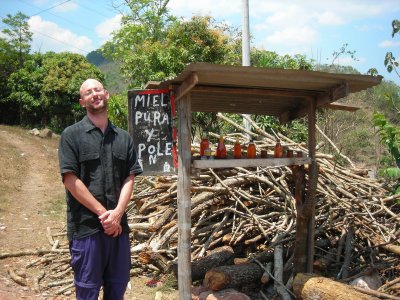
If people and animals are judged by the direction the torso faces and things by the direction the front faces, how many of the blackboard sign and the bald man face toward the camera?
2

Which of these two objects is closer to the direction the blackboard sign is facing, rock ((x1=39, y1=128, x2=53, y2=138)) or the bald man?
the bald man

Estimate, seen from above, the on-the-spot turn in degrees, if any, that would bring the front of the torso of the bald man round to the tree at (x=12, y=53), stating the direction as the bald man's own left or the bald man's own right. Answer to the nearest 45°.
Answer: approximately 180°

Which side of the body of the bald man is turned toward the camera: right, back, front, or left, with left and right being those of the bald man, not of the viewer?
front

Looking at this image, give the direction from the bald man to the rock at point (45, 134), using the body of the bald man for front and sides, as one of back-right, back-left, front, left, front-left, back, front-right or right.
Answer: back

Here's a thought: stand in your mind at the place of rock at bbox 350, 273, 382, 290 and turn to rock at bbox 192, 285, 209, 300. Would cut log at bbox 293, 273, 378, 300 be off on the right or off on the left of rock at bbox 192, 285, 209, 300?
left

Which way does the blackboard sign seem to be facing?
toward the camera

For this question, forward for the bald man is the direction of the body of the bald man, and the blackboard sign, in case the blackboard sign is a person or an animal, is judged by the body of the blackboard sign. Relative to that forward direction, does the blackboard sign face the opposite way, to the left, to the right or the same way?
the same way

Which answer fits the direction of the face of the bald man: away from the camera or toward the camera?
toward the camera

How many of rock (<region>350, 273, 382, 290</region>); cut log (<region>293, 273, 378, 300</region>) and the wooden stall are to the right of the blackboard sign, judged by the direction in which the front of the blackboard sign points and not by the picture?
0

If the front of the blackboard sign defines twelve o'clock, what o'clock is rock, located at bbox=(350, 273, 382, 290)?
The rock is roughly at 9 o'clock from the blackboard sign.

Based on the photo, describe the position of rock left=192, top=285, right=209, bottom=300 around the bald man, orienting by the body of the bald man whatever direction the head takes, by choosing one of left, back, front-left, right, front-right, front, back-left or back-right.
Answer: back-left
